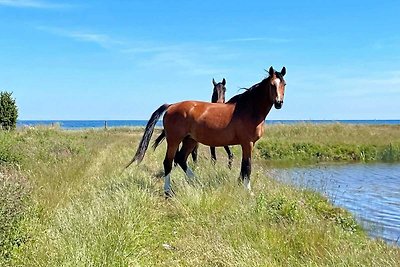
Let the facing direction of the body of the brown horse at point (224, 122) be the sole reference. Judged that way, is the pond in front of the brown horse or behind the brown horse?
in front

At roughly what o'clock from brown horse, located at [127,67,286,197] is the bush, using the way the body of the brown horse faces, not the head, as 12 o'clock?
The bush is roughly at 8 o'clock from the brown horse.

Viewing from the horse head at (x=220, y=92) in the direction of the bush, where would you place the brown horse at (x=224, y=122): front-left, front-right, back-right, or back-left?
back-left

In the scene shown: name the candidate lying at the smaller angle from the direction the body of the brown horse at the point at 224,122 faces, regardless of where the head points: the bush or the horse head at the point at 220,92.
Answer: the horse head

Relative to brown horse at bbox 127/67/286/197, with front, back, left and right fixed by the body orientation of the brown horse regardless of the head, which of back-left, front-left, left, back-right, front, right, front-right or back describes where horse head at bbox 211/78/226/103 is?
left

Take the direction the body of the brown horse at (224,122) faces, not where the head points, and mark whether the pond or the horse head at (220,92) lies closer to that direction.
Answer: the pond

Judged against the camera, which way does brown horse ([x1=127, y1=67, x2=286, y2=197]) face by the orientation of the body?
to the viewer's right

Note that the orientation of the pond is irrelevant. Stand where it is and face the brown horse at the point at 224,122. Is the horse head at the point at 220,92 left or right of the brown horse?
right

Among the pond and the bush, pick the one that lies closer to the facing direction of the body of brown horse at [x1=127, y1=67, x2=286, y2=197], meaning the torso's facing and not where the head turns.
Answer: the pond

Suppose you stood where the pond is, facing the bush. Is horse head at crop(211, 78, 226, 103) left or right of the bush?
left
